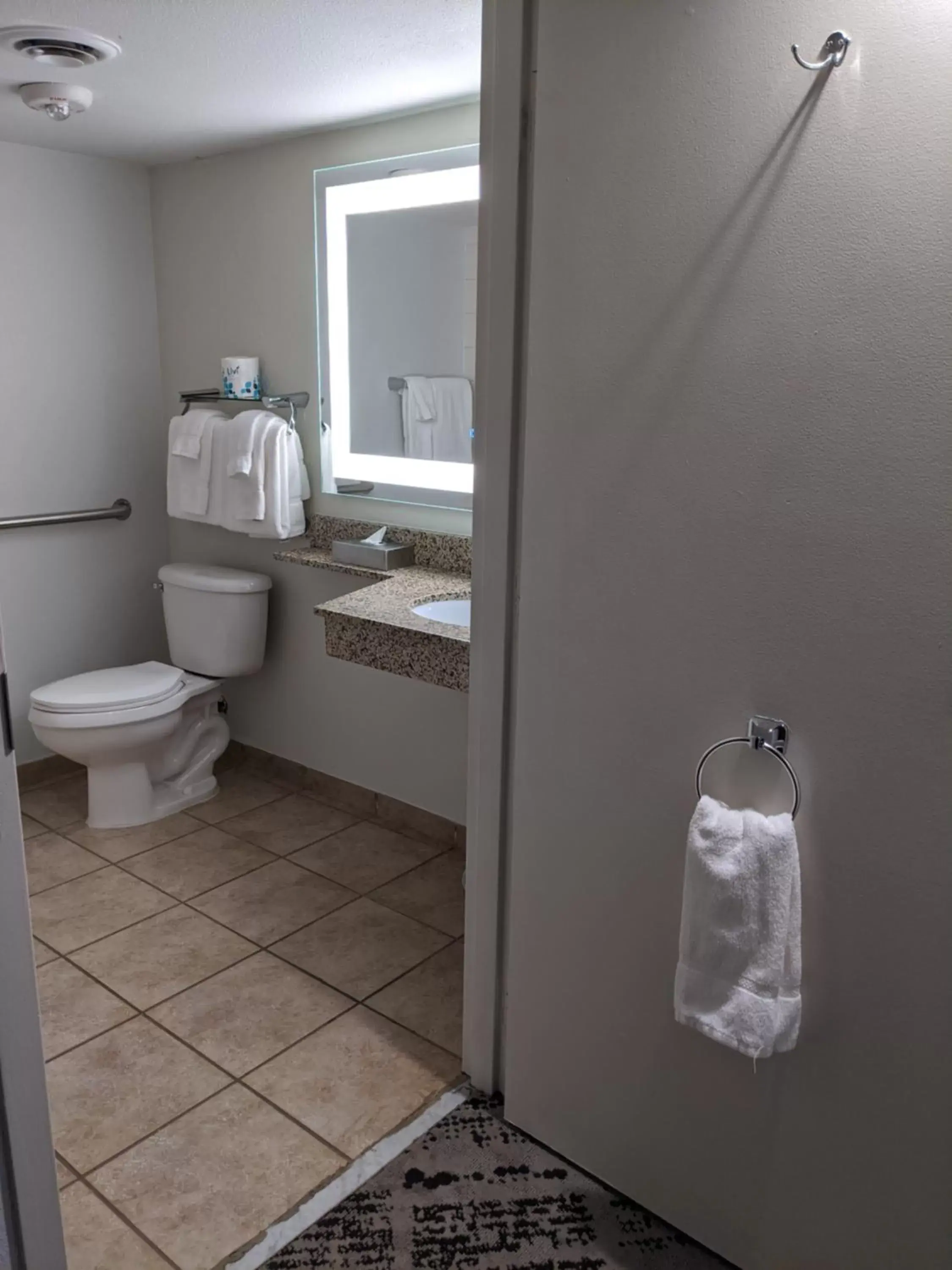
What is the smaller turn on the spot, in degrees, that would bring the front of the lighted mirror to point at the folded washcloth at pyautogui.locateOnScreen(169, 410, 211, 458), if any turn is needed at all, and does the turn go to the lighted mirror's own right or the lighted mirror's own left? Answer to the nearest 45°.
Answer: approximately 90° to the lighted mirror's own right

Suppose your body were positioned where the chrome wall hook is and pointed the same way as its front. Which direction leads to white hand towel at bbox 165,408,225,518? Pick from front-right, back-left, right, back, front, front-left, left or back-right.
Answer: right

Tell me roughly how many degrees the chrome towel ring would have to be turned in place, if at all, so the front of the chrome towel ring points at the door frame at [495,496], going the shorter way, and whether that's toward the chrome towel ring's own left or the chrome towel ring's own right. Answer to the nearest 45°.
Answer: approximately 90° to the chrome towel ring's own right

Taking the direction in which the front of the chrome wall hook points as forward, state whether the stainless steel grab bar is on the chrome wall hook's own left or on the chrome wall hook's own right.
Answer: on the chrome wall hook's own right

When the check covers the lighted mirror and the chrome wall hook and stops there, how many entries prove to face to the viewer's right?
0

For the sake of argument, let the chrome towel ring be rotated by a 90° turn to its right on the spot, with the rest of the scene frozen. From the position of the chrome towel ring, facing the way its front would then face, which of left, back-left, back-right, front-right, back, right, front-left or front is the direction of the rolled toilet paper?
front

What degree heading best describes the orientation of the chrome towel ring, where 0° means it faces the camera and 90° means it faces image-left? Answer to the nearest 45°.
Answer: approximately 45°

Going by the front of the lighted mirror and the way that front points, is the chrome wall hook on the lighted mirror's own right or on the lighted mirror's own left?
on the lighted mirror's own left

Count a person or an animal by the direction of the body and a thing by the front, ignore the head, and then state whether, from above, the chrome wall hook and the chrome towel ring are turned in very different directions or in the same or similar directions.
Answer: same or similar directions

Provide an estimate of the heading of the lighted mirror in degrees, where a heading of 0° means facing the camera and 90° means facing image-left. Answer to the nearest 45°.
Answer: approximately 45°

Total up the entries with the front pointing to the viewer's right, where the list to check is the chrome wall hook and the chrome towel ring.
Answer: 0

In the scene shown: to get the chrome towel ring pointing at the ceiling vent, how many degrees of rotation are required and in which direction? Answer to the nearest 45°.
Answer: approximately 45° to its right

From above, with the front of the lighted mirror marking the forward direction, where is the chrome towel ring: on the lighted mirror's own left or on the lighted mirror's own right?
on the lighted mirror's own left

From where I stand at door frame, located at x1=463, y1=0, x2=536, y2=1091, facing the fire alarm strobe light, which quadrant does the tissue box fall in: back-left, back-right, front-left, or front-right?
front-right

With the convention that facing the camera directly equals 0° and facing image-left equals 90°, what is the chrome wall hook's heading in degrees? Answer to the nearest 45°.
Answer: approximately 45°
